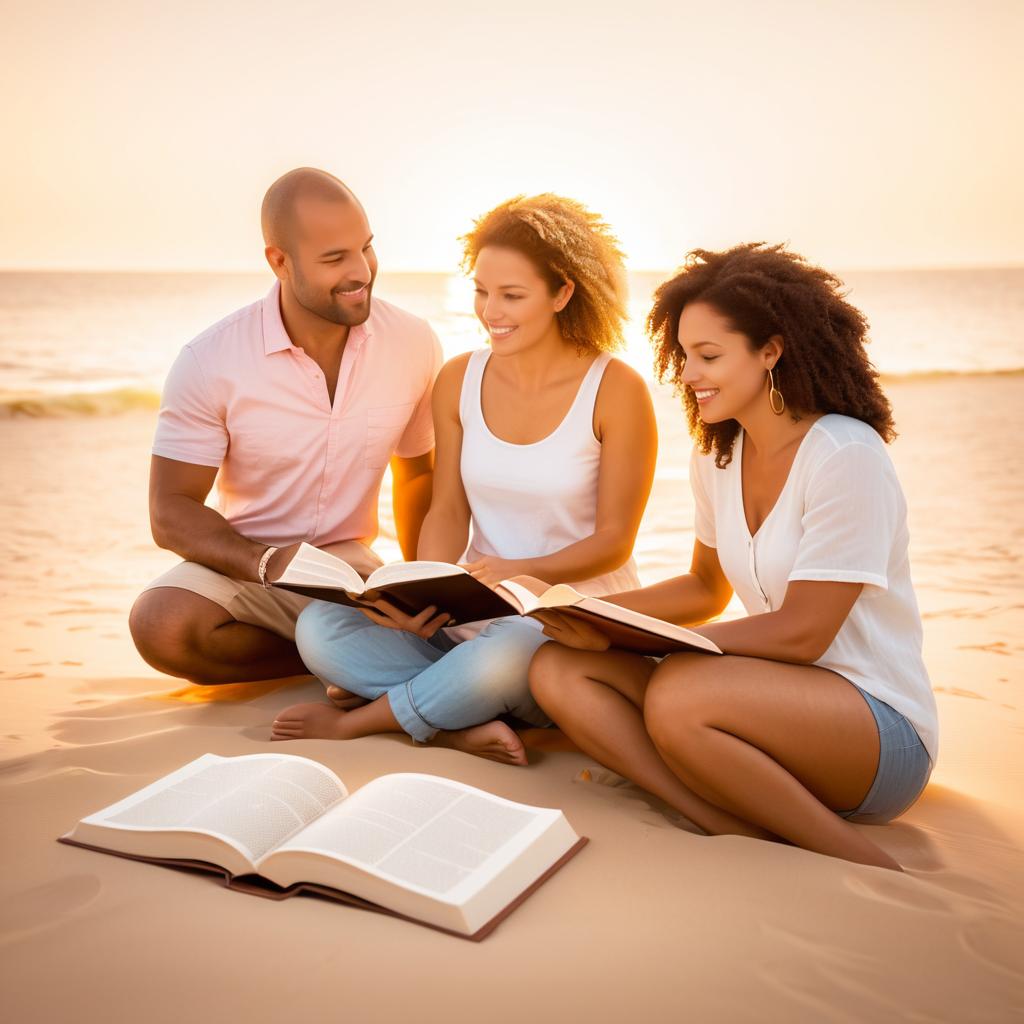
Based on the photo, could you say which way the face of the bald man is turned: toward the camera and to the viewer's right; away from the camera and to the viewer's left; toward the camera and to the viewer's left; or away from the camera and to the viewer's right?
toward the camera and to the viewer's right

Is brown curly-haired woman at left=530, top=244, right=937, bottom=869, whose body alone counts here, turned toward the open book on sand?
yes

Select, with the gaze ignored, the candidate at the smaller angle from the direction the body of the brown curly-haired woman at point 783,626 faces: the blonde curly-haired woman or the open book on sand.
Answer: the open book on sand

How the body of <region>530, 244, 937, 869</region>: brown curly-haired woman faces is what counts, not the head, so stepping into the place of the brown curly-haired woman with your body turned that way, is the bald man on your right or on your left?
on your right

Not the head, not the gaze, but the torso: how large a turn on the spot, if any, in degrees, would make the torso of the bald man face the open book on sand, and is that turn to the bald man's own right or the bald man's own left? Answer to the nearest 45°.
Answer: approximately 45° to the bald man's own right

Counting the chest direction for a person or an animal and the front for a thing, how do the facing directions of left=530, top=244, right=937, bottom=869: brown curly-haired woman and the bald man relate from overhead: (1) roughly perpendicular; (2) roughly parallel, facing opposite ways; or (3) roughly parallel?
roughly perpendicular

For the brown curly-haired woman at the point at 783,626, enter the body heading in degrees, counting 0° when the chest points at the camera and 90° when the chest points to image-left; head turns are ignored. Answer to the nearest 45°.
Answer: approximately 45°
